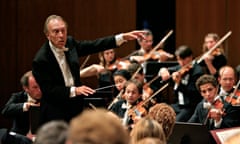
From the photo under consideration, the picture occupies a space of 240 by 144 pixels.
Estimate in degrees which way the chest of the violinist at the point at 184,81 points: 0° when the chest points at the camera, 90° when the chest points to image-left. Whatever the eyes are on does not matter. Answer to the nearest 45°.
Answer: approximately 45°

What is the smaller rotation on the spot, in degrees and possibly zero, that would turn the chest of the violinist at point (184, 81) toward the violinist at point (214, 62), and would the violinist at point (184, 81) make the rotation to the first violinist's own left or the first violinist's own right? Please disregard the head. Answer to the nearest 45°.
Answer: approximately 180°

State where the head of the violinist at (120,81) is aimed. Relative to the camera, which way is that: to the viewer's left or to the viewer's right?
to the viewer's left

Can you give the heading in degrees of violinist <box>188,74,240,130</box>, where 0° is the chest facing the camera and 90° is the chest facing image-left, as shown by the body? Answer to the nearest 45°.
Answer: approximately 0°
